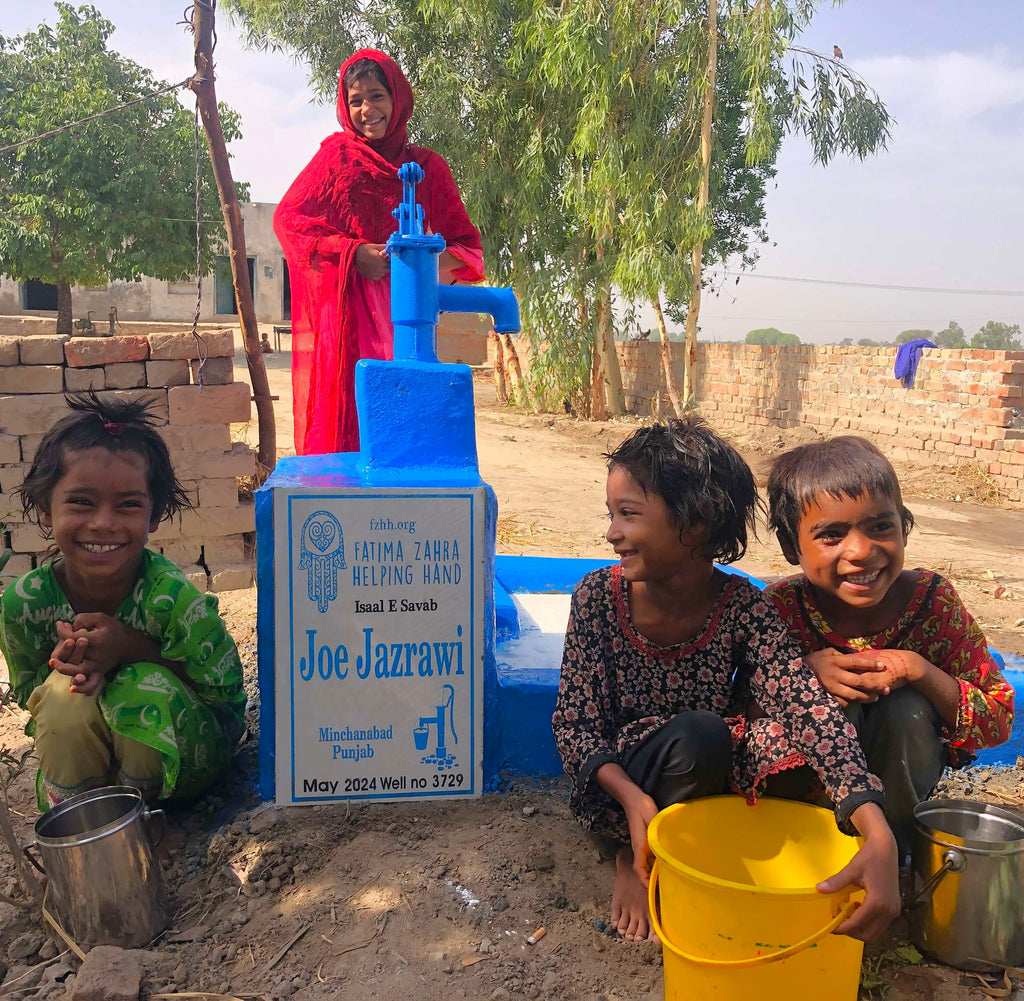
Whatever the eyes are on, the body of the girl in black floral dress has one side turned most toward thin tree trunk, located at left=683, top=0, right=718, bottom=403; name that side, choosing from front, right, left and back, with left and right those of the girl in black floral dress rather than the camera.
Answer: back

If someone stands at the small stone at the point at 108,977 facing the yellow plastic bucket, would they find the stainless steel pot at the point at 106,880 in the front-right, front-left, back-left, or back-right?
back-left

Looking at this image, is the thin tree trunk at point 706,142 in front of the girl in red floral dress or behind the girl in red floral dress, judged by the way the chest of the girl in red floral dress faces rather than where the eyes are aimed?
behind

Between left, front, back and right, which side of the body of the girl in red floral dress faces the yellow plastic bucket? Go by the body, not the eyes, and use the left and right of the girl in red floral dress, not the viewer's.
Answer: front

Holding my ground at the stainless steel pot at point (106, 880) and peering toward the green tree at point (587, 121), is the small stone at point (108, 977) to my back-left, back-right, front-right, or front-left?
back-right

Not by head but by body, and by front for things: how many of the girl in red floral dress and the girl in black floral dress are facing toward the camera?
2

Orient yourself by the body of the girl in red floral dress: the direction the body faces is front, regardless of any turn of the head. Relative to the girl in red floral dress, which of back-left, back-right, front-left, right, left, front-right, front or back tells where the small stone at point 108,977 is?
front-right

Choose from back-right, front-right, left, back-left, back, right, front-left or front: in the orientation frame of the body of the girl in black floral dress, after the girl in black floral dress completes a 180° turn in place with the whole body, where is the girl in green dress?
left
